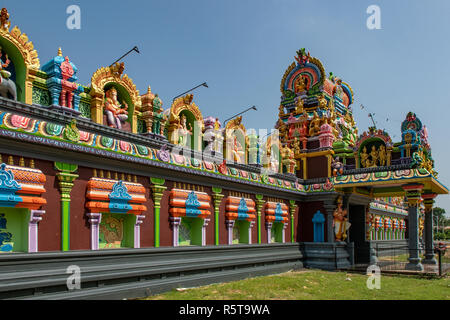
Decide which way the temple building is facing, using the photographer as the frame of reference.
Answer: facing the viewer and to the right of the viewer
